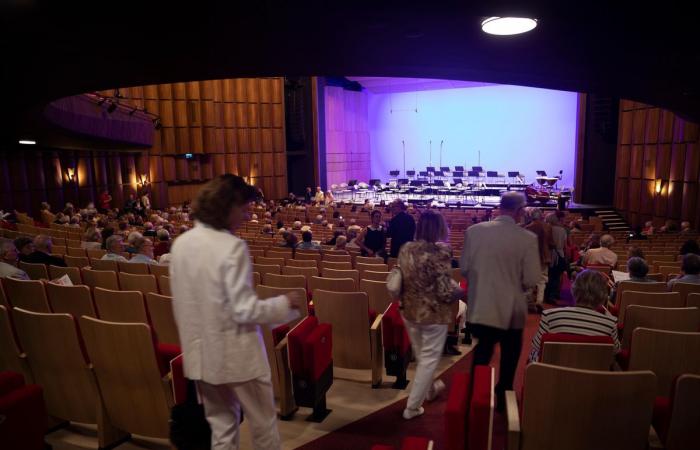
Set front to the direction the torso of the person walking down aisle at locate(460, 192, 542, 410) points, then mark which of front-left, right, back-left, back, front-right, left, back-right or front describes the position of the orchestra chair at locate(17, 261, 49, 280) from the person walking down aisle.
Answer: left

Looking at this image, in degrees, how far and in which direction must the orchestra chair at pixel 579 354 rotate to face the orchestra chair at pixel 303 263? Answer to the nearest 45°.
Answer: approximately 45° to its left

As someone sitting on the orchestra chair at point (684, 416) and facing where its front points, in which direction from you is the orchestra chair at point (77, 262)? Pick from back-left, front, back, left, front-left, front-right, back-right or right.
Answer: left

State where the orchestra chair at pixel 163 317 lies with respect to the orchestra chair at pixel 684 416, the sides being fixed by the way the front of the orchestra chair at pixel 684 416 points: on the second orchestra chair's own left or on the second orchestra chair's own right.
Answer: on the second orchestra chair's own left

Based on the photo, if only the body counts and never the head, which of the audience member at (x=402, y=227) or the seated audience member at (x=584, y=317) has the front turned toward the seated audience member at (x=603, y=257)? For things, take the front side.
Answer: the seated audience member at (x=584, y=317)

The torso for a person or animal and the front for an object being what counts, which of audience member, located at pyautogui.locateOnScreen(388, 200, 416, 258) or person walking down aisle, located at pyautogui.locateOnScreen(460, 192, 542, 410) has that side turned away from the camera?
the person walking down aisle

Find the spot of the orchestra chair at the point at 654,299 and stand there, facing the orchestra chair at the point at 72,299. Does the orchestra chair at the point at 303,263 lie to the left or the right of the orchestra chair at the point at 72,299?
right

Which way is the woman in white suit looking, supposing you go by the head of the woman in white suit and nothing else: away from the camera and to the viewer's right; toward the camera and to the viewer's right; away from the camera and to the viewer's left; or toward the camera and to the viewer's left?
away from the camera and to the viewer's right

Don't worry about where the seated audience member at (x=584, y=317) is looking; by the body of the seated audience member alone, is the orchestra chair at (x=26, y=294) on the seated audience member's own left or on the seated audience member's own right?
on the seated audience member's own left

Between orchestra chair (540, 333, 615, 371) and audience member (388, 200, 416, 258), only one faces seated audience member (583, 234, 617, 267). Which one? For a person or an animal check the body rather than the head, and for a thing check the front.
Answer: the orchestra chair

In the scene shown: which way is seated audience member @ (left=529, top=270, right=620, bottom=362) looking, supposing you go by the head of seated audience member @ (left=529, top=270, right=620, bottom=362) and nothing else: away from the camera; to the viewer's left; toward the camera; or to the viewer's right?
away from the camera

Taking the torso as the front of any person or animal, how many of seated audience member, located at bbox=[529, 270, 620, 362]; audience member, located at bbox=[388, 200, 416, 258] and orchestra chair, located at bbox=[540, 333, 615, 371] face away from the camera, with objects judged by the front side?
2

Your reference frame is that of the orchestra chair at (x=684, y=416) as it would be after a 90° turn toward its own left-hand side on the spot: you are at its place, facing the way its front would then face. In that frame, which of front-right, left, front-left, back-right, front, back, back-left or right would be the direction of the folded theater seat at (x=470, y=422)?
front-left
